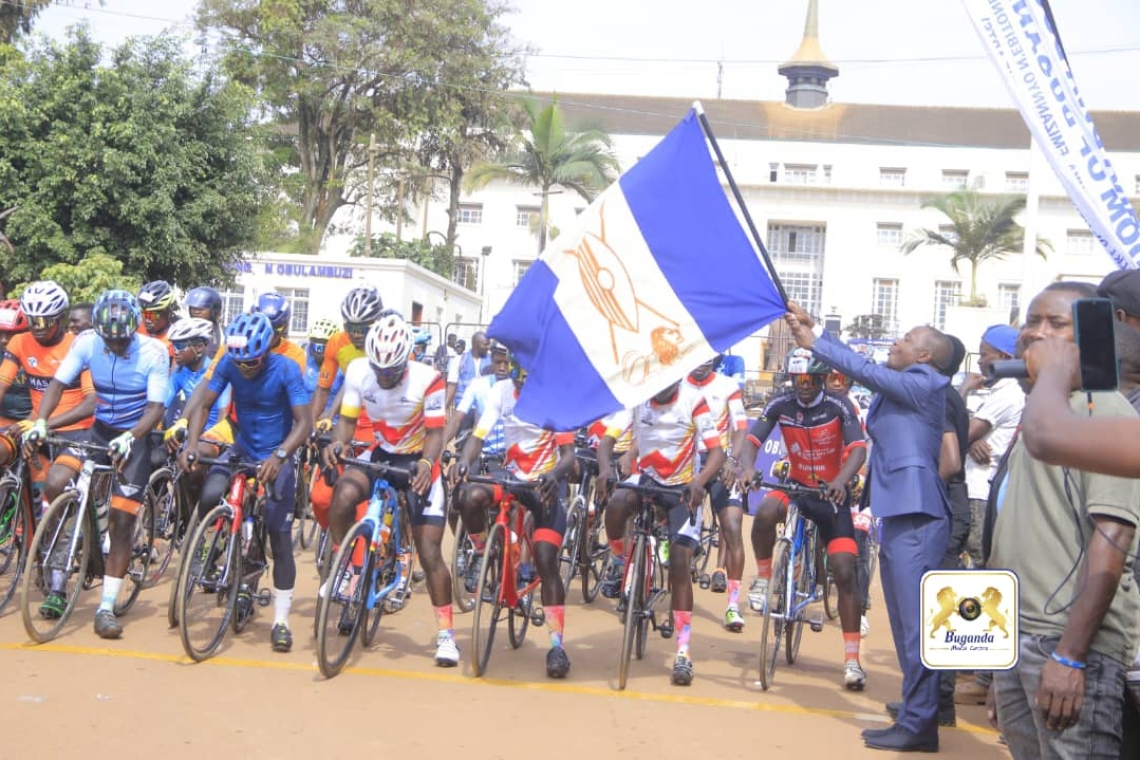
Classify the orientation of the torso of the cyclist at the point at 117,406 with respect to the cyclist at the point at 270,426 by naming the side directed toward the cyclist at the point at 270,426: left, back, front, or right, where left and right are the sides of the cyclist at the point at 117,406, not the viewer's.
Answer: left

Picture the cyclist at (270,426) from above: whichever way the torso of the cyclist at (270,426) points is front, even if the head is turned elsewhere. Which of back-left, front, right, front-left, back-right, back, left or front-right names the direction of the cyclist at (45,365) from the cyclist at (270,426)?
right

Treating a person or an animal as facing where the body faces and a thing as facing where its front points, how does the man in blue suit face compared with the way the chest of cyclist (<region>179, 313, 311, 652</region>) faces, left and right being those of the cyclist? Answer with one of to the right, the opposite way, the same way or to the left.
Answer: to the right

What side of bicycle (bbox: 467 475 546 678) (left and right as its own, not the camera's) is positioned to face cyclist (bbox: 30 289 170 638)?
right

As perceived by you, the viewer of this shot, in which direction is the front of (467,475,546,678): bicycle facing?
facing the viewer

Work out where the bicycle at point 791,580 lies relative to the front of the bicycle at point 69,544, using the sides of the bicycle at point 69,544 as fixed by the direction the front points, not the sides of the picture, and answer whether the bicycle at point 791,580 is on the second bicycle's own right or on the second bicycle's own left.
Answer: on the second bicycle's own left

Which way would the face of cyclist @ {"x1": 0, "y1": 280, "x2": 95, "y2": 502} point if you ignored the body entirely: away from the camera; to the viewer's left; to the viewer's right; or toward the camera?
toward the camera

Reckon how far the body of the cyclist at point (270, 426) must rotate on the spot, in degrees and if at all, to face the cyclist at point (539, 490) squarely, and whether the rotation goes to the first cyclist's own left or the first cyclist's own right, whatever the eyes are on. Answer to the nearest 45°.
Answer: approximately 135° to the first cyclist's own left

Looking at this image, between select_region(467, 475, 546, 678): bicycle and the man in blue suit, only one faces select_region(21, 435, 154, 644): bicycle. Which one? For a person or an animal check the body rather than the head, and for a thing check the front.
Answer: the man in blue suit

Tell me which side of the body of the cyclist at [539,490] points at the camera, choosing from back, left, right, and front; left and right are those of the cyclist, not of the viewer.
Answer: front

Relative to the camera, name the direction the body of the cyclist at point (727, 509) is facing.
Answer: toward the camera

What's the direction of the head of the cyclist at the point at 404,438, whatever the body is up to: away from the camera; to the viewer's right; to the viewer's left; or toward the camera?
toward the camera

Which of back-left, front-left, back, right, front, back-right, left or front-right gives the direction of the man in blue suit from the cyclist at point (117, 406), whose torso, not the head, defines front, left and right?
left

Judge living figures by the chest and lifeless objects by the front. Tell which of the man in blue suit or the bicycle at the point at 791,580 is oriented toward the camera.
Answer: the bicycle

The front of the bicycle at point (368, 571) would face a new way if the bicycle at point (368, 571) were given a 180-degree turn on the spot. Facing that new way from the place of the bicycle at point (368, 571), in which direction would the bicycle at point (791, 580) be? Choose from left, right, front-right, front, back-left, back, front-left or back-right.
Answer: front-right

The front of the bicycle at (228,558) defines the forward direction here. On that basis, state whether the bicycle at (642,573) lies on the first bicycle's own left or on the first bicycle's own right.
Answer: on the first bicycle's own left

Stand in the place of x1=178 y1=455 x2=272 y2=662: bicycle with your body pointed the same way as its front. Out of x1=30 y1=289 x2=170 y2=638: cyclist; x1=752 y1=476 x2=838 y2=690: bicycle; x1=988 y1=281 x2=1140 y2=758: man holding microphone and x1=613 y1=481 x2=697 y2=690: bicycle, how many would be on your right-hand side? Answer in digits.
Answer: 1

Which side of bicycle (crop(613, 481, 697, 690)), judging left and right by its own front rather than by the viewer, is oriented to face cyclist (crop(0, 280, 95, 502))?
right
